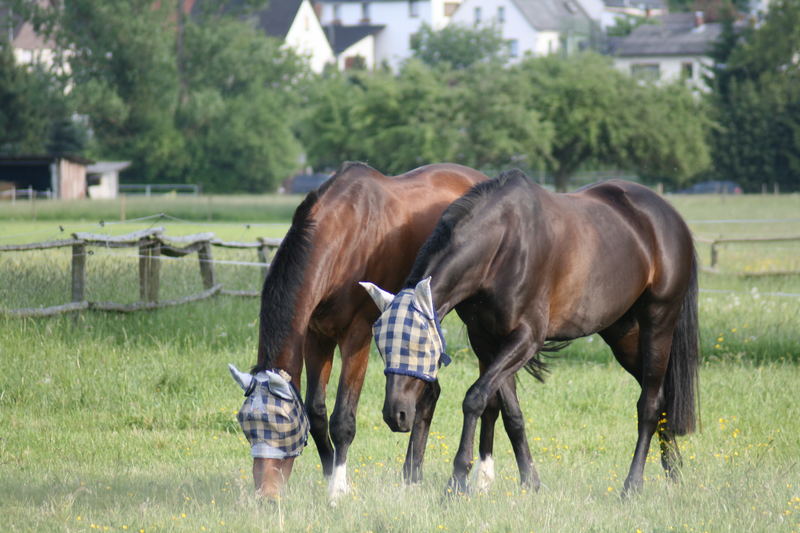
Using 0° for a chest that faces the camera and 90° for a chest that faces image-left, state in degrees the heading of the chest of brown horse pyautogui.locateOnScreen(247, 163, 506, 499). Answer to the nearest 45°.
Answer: approximately 45°

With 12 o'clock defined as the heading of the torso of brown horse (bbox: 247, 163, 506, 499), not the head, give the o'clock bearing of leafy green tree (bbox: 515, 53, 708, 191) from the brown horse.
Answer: The leafy green tree is roughly at 5 o'clock from the brown horse.

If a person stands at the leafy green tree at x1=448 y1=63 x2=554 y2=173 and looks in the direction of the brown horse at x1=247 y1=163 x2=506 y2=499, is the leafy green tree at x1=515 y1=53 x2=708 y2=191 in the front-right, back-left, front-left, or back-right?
back-left

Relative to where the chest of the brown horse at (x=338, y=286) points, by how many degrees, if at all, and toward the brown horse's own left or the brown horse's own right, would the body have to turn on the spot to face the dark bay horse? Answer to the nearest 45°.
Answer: approximately 135° to the brown horse's own left

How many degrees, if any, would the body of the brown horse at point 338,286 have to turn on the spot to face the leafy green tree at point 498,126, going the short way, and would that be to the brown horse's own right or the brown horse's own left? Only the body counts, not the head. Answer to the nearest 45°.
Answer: approximately 135° to the brown horse's own right

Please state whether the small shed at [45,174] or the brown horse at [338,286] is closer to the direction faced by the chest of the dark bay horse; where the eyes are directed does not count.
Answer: the brown horse

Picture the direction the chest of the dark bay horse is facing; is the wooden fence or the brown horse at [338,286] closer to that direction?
the brown horse

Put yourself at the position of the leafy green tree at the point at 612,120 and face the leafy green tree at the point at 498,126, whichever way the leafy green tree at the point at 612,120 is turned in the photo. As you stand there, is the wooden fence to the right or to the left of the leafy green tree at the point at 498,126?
left

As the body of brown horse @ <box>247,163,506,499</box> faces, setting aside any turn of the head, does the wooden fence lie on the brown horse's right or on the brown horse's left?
on the brown horse's right

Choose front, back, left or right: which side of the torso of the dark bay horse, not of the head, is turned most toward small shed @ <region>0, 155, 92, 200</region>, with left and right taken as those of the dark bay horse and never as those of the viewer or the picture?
right
